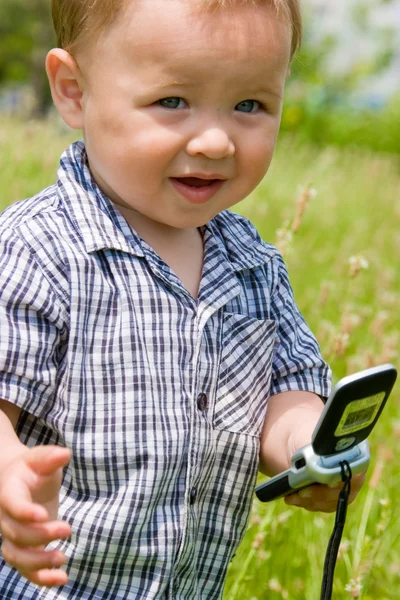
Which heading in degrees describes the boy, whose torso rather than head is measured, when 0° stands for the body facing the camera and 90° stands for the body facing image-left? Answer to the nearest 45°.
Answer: approximately 315°
